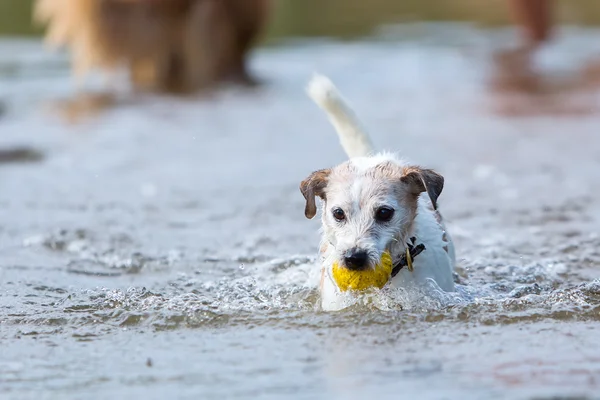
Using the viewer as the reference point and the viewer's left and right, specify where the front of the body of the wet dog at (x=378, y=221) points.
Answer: facing the viewer

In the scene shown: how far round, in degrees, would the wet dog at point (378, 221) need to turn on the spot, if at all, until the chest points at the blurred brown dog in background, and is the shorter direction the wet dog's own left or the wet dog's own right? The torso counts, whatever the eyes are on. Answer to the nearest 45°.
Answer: approximately 180°
